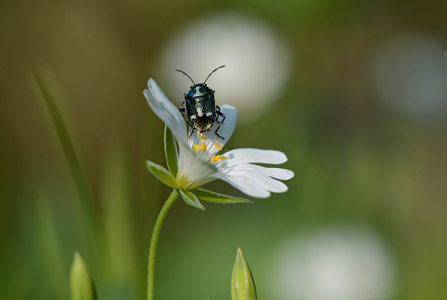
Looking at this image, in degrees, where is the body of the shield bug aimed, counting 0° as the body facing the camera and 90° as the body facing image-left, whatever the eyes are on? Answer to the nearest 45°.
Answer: approximately 180°
